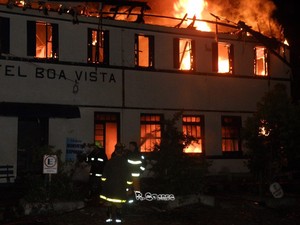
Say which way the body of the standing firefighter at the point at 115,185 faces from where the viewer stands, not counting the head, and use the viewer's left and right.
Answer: facing away from the viewer

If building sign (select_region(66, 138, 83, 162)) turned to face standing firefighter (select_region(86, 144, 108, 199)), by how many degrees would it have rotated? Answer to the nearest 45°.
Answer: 0° — it already faces them

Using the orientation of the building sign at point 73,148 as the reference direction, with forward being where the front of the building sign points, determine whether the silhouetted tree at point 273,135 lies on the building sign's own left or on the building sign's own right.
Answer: on the building sign's own left

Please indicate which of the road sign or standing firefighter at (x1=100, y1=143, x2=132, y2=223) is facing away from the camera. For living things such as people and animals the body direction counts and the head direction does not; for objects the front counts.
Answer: the standing firefighter

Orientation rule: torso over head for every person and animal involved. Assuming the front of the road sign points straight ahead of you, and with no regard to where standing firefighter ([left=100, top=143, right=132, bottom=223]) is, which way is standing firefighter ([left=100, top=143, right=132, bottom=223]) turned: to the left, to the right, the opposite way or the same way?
the opposite way

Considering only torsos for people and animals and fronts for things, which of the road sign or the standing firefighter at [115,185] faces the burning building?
the standing firefighter

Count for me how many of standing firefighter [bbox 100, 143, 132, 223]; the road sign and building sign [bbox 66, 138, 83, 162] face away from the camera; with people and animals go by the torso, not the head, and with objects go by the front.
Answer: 1

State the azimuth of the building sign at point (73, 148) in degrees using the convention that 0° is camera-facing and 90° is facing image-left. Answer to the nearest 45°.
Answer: approximately 0°

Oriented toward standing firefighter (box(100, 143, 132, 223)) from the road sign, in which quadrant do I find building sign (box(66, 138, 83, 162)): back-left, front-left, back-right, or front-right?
back-left

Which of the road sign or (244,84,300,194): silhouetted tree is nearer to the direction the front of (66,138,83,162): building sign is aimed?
the road sign

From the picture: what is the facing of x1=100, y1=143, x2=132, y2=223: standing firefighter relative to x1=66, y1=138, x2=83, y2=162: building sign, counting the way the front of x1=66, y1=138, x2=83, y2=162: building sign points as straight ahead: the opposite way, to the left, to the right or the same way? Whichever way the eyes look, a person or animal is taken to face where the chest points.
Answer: the opposite way

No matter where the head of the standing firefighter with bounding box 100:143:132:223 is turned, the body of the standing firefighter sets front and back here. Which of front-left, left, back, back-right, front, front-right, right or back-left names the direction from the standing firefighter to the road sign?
front-left

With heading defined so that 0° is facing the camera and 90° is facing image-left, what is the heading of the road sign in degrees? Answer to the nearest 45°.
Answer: approximately 0°

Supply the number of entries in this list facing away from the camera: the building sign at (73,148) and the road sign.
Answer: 0
